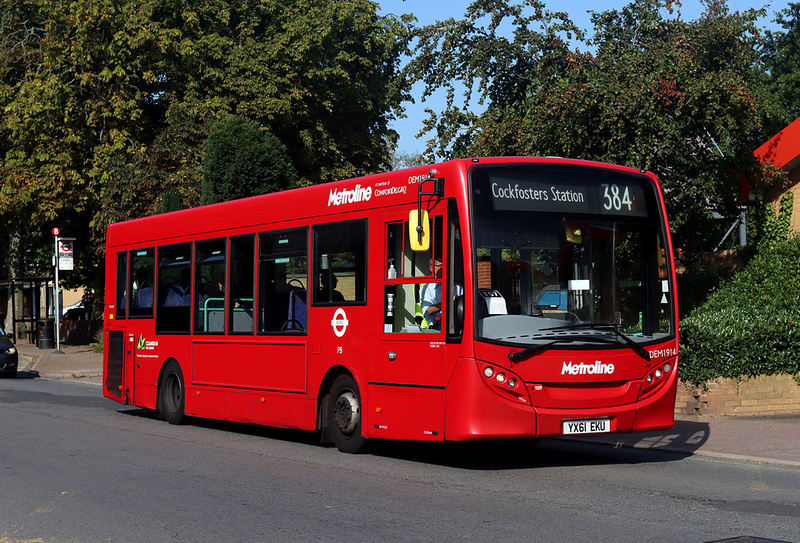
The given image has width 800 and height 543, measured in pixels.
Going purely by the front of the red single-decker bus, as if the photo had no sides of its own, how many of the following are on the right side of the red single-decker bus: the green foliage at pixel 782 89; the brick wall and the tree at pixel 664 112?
0

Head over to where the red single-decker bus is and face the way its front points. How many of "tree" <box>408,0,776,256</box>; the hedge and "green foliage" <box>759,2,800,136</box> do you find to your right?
0

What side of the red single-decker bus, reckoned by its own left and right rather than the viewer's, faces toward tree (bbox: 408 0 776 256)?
left

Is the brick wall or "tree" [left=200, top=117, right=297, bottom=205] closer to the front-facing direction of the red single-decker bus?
the brick wall

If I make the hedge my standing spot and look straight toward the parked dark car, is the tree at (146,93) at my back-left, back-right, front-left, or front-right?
front-right

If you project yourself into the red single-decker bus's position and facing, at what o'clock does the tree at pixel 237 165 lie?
The tree is roughly at 7 o'clock from the red single-decker bus.

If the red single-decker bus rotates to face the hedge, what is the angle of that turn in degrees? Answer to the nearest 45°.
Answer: approximately 90° to its left

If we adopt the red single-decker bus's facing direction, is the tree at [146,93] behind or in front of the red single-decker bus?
behind

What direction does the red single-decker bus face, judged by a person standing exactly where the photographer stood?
facing the viewer and to the right of the viewer

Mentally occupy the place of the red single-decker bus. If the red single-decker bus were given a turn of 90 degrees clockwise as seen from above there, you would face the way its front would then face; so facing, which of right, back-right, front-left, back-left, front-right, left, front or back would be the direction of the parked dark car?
right

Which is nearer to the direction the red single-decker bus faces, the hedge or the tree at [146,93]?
the hedge

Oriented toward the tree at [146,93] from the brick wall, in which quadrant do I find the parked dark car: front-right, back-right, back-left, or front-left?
front-left

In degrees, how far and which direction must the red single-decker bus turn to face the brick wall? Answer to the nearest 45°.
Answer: approximately 90° to its left

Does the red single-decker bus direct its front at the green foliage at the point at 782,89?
no
